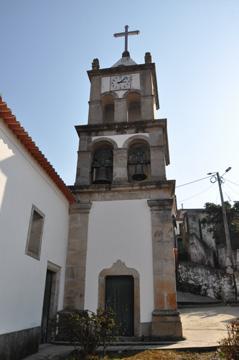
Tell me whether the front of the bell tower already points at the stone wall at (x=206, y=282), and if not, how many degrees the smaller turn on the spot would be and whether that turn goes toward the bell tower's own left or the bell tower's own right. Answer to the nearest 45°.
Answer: approximately 135° to the bell tower's own left

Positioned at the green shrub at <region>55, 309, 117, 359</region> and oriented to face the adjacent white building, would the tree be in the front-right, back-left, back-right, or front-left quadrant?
back-right

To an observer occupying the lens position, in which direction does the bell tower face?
facing the viewer

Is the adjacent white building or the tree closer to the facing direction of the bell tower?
the adjacent white building

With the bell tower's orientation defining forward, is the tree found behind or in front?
behind

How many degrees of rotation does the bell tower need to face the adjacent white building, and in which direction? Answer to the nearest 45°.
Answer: approximately 45° to its right

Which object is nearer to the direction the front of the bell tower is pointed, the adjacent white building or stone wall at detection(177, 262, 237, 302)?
the adjacent white building
